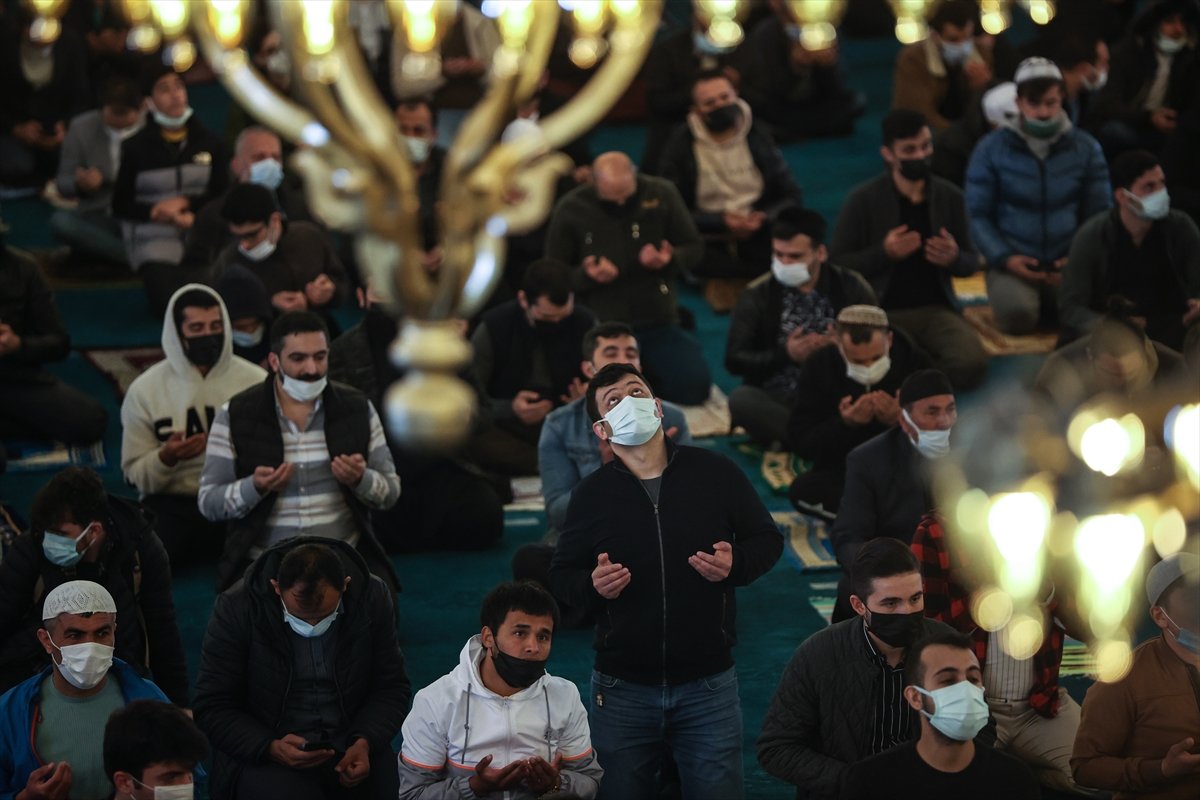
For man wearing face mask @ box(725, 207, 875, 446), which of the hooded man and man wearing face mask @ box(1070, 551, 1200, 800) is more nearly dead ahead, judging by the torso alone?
the man wearing face mask

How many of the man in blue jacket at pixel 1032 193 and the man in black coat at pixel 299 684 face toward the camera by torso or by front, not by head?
2

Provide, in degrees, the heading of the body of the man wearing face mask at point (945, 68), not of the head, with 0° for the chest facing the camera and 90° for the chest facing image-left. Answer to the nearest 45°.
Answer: approximately 315°

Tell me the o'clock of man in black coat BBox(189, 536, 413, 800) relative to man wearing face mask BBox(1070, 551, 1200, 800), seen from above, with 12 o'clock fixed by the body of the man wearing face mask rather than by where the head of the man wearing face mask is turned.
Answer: The man in black coat is roughly at 4 o'clock from the man wearing face mask.

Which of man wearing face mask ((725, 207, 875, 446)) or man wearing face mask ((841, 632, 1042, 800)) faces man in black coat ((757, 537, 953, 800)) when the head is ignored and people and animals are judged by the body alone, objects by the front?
man wearing face mask ((725, 207, 875, 446))

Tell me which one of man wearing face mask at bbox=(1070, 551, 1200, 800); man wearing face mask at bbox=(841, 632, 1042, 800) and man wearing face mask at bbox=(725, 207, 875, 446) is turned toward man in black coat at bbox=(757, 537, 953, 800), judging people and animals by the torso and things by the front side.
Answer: man wearing face mask at bbox=(725, 207, 875, 446)

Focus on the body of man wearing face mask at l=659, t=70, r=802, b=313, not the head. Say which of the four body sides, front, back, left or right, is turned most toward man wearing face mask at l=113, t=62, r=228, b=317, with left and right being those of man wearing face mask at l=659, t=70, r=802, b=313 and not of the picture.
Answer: right

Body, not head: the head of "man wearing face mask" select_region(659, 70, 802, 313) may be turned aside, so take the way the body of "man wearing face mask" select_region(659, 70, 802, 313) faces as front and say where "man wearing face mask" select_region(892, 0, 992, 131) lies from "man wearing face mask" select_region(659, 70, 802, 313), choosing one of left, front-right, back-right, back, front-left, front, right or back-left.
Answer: back-left

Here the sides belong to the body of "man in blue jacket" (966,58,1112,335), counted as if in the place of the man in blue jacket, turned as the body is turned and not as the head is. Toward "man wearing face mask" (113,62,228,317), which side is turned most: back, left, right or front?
right

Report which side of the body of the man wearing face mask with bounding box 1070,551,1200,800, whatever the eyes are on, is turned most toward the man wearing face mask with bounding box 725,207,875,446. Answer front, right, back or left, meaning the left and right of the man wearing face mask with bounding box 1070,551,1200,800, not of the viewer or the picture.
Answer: back
